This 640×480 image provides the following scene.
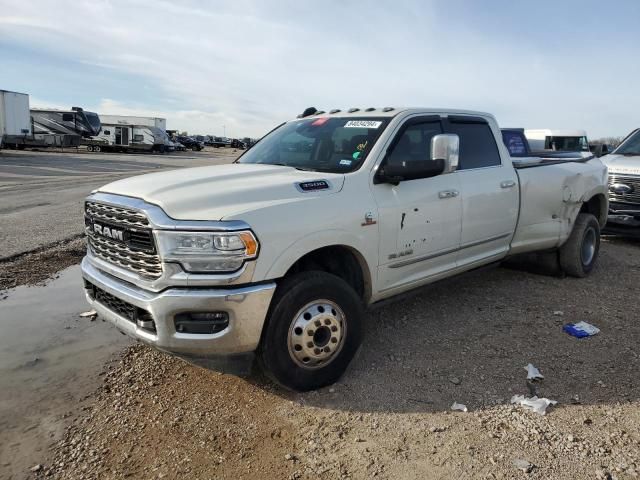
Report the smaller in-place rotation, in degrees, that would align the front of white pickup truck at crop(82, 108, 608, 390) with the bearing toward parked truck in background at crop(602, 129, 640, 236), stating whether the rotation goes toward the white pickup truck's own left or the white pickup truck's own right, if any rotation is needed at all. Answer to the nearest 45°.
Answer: approximately 180°

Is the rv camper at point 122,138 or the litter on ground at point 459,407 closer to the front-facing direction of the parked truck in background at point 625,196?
the litter on ground

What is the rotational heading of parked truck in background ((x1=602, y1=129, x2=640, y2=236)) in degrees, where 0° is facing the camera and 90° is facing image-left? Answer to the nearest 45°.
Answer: approximately 45°

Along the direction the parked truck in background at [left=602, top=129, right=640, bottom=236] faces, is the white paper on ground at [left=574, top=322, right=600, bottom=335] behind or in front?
in front

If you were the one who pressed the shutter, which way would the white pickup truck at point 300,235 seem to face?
facing the viewer and to the left of the viewer

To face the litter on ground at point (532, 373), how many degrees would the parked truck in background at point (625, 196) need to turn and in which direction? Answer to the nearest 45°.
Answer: approximately 45° to its left

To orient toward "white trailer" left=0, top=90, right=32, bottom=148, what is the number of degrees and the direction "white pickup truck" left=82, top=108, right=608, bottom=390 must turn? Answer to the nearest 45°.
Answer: approximately 90° to its right

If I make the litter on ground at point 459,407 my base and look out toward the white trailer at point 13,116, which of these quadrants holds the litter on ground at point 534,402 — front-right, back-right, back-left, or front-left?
back-right

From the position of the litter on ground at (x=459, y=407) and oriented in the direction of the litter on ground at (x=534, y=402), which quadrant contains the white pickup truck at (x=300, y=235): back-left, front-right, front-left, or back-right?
back-left

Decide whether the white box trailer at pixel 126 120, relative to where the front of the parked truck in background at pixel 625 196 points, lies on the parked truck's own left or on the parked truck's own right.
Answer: on the parked truck's own right

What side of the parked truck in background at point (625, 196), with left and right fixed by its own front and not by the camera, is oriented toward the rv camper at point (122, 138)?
right

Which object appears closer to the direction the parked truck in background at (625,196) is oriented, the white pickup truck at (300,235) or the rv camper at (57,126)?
the white pickup truck

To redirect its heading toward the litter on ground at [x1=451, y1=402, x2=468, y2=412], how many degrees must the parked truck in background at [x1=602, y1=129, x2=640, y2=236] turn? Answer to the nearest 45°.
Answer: approximately 45° to its left
